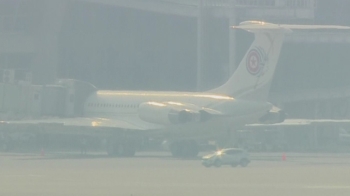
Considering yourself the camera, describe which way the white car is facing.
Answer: facing to the left of the viewer

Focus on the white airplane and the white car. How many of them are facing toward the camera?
0

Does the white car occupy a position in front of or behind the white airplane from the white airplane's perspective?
behind

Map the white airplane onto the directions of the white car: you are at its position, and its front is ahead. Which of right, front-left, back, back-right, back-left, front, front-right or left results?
right

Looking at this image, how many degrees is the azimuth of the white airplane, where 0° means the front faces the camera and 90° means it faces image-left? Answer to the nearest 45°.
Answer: approximately 135°
